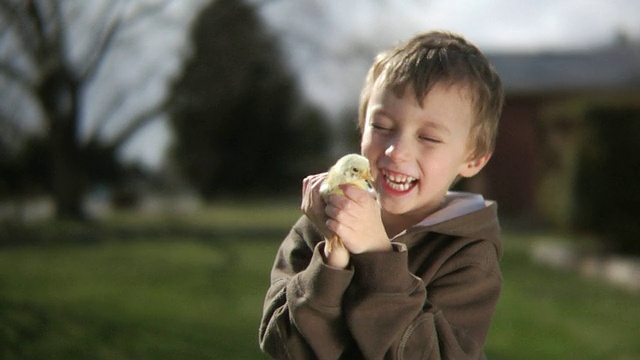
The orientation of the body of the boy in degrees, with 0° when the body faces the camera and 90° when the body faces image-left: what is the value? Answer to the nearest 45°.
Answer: approximately 45°

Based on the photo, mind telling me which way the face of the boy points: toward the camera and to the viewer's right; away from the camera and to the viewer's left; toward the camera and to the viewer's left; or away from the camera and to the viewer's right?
toward the camera and to the viewer's left

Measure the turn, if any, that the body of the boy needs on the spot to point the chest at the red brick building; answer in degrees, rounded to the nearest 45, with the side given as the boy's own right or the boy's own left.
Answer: approximately 135° to the boy's own right
